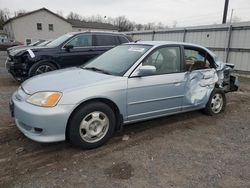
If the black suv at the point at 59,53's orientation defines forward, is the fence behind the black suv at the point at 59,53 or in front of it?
behind

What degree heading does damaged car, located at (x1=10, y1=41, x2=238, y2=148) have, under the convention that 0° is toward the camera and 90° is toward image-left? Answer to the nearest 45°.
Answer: approximately 45°

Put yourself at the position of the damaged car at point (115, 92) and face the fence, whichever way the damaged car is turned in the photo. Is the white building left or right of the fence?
left

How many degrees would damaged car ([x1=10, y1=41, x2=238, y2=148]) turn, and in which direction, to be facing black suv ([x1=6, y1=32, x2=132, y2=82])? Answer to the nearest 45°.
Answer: approximately 90° to its right

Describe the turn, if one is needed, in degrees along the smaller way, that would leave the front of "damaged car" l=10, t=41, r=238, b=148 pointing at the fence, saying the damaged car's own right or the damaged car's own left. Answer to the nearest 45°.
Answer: approximately 180°

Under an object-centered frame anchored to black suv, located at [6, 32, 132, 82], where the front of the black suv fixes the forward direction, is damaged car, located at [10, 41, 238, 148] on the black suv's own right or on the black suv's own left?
on the black suv's own left

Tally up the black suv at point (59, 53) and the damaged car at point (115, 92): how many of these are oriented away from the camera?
0

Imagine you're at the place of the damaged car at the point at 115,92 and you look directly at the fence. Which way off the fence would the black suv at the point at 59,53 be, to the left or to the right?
left
